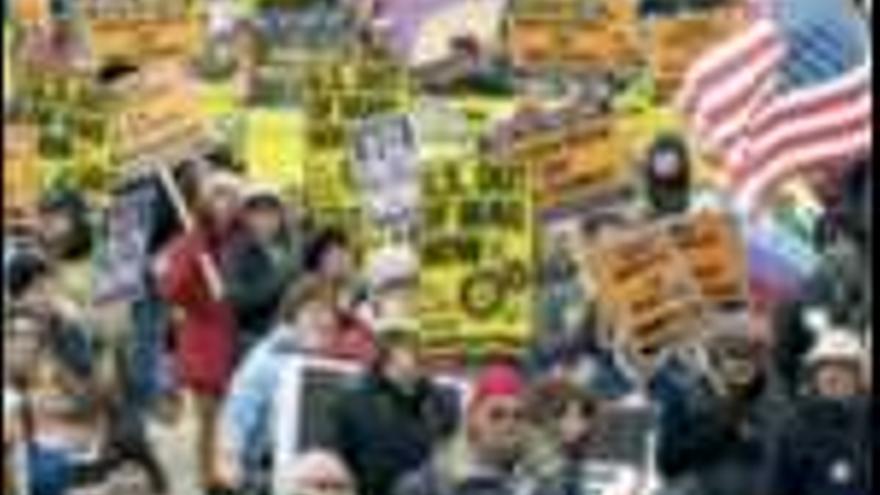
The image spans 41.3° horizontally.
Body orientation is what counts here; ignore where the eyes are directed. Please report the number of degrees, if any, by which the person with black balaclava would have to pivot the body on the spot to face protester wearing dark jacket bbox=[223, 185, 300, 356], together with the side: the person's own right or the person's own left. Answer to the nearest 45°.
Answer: approximately 90° to the person's own right

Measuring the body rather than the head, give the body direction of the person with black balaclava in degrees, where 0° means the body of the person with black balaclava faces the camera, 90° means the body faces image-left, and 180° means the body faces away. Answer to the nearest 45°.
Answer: approximately 0°

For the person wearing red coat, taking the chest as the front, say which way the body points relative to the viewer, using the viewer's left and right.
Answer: facing the viewer and to the right of the viewer

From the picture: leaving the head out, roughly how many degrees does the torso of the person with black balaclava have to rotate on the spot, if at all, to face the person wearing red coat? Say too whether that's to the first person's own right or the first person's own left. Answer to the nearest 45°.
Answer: approximately 90° to the first person's own right
